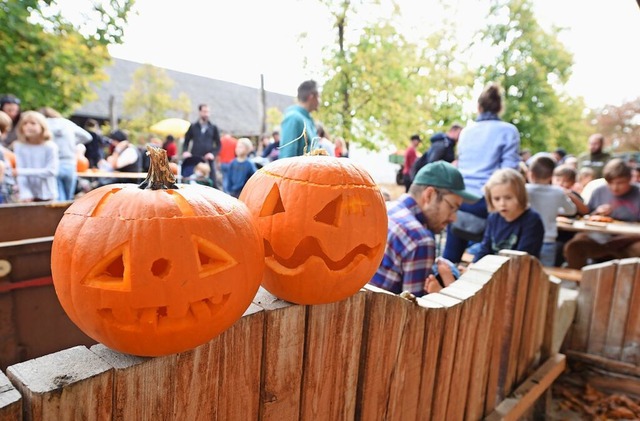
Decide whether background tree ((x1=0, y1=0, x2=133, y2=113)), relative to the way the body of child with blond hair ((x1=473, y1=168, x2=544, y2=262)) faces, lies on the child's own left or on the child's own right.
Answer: on the child's own right

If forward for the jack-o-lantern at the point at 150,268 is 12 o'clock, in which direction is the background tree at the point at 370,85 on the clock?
The background tree is roughly at 7 o'clock from the jack-o-lantern.

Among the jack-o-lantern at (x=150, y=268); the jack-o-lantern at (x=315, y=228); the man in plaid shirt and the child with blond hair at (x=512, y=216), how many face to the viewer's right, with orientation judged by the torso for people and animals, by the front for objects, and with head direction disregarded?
1

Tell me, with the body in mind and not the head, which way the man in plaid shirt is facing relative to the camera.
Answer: to the viewer's right

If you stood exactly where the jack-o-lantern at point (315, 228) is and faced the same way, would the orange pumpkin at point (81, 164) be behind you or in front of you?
behind

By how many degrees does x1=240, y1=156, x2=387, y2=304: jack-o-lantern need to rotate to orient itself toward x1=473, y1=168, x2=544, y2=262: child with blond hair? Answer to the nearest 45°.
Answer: approximately 135° to its left

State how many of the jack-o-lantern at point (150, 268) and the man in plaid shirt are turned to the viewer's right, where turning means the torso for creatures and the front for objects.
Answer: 1

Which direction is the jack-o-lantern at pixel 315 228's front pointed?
toward the camera

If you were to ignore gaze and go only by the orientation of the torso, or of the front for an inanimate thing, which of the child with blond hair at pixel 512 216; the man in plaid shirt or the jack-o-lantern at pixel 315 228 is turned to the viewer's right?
the man in plaid shirt

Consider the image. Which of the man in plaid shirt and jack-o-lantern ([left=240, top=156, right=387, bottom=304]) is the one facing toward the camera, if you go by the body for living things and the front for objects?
the jack-o-lantern

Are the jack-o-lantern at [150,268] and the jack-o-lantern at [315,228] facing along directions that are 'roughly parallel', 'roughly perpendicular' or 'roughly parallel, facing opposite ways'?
roughly parallel

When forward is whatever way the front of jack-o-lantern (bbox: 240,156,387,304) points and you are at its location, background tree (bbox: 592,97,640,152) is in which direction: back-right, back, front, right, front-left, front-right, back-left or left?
back-left

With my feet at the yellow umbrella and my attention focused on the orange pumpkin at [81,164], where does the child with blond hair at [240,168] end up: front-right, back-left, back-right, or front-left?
front-left

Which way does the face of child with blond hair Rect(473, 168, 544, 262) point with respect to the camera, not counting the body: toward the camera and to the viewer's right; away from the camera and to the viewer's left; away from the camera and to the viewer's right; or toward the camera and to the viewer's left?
toward the camera and to the viewer's left

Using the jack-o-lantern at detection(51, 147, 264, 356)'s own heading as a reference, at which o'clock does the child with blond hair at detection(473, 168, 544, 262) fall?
The child with blond hair is roughly at 8 o'clock from the jack-o-lantern.
